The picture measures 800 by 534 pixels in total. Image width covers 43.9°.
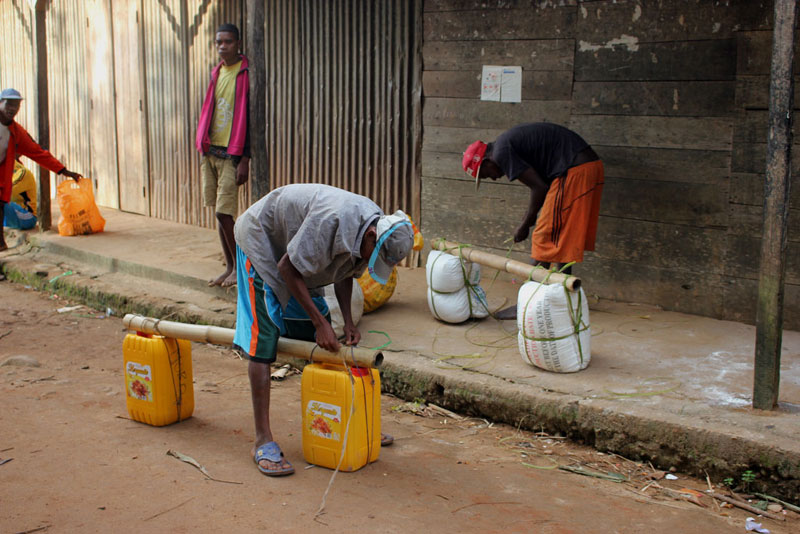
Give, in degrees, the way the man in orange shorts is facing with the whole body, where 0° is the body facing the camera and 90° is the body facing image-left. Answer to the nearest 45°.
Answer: approximately 90°

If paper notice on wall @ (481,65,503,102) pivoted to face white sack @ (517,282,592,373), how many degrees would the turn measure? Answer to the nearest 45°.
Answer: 0° — it already faces it

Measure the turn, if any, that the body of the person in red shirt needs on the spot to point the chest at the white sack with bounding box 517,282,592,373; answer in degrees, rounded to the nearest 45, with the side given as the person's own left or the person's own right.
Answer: approximately 45° to the person's own left

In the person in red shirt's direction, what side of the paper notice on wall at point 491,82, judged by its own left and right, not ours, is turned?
right

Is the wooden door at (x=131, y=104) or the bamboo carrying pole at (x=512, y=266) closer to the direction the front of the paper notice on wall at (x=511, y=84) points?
the bamboo carrying pole

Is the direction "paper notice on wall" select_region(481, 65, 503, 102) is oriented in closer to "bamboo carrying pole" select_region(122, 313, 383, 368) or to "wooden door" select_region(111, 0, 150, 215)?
the bamboo carrying pole

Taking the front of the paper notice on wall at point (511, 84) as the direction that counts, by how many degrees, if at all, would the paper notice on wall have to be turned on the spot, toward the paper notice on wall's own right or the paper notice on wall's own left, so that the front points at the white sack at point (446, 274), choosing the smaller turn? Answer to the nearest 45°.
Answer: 0° — it already faces it

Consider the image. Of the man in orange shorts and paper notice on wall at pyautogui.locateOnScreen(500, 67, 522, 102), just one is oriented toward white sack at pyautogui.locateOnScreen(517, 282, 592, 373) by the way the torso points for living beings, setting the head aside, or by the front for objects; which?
the paper notice on wall

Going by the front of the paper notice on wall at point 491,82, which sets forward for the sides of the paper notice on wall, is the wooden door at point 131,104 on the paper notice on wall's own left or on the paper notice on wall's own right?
on the paper notice on wall's own right

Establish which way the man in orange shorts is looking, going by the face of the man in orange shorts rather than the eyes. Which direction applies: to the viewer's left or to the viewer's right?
to the viewer's left

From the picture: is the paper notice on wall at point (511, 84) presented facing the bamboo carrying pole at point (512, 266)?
yes
